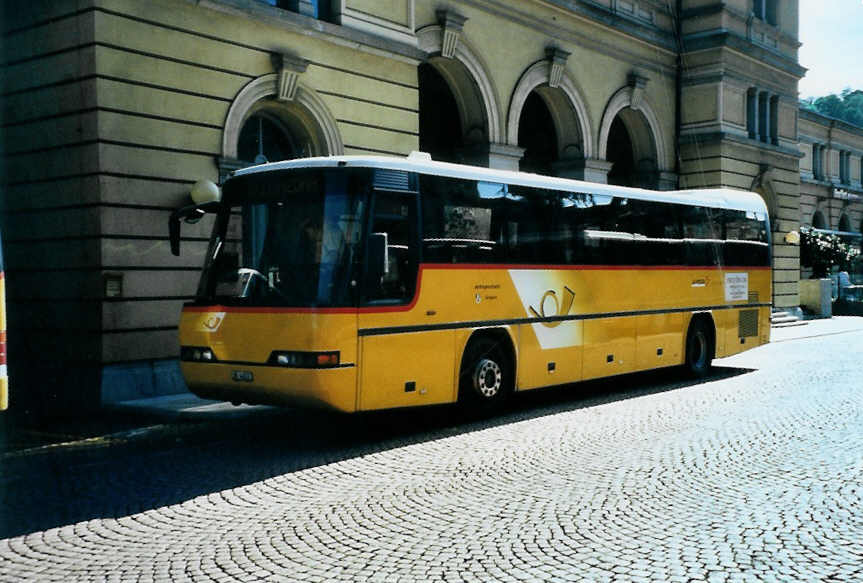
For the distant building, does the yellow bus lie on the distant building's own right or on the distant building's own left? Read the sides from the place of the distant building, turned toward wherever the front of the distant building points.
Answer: on the distant building's own right

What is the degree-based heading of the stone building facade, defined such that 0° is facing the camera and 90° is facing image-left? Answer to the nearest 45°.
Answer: approximately 315°

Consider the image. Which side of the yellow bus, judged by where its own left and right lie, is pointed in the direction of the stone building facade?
right

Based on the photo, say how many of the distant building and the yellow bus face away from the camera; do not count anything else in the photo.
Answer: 0

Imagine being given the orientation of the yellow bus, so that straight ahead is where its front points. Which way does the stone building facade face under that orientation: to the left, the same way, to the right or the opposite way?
to the left

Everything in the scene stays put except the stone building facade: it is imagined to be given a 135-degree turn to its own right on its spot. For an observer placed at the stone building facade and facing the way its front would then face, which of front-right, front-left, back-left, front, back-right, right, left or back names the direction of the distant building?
back-right

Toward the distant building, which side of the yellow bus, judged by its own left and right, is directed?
back

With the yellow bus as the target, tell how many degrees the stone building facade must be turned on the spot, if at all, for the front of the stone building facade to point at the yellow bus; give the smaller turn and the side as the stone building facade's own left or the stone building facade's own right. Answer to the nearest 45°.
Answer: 0° — it already faces it
